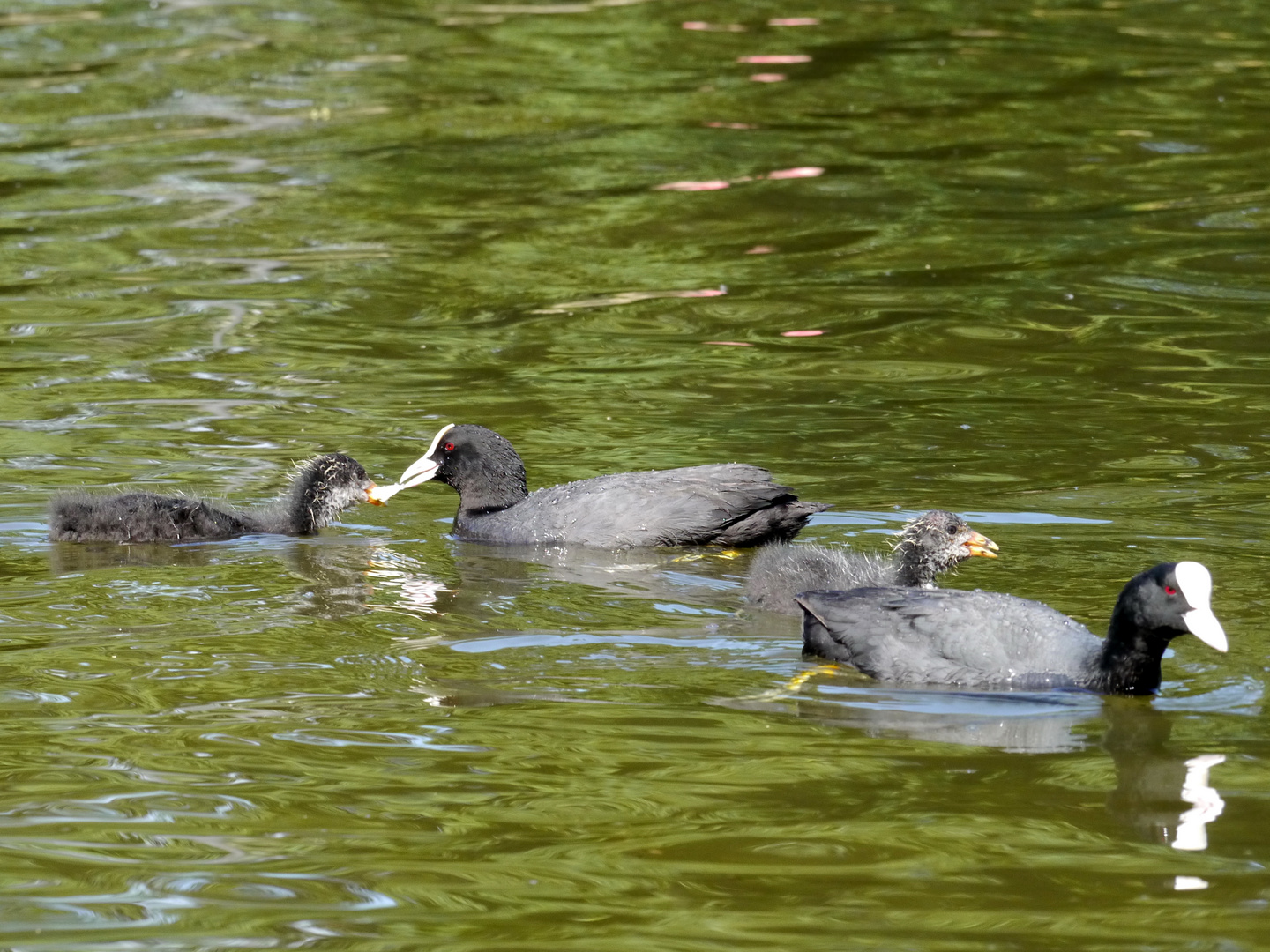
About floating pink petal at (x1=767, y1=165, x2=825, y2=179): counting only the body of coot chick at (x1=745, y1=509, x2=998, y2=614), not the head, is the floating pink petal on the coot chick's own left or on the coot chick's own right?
on the coot chick's own left

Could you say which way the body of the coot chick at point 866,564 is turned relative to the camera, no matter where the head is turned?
to the viewer's right

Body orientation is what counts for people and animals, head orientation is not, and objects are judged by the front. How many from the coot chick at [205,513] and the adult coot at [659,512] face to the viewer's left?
1

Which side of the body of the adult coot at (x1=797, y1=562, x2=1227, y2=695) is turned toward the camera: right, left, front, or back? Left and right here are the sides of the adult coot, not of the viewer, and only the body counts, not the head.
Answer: right

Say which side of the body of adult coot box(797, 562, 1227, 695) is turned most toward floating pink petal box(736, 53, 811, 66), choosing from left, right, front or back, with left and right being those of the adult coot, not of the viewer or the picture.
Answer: left

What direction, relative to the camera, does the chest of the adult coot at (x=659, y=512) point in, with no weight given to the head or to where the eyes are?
to the viewer's left

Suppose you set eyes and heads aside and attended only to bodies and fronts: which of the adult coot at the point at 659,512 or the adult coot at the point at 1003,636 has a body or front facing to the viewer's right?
the adult coot at the point at 1003,636

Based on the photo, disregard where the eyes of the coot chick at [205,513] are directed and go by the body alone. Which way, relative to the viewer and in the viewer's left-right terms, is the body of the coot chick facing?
facing to the right of the viewer

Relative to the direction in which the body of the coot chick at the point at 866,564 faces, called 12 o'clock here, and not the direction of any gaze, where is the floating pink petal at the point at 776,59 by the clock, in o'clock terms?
The floating pink petal is roughly at 9 o'clock from the coot chick.

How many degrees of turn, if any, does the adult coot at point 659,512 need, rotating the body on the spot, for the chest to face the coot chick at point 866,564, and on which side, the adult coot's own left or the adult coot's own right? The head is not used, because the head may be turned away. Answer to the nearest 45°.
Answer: approximately 135° to the adult coot's own left
